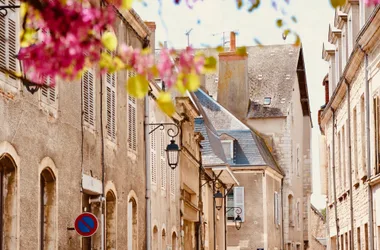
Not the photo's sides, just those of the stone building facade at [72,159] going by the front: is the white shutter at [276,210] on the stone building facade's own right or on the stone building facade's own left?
on the stone building facade's own left

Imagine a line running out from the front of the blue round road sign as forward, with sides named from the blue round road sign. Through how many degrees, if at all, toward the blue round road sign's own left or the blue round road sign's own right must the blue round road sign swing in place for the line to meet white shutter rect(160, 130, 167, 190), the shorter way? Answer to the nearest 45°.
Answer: approximately 180°

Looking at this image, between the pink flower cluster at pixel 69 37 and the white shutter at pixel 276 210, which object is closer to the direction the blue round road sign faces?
the pink flower cluster

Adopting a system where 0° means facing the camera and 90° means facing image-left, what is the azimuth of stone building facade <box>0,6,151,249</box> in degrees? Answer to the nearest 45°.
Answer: approximately 315°

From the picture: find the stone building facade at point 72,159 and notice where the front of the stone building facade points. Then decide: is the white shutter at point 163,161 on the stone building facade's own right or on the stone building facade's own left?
on the stone building facade's own left

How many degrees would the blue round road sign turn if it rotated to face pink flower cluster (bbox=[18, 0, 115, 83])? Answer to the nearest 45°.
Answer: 0° — it already faces it

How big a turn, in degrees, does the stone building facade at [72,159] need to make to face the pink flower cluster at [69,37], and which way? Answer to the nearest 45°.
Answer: approximately 45° to its right

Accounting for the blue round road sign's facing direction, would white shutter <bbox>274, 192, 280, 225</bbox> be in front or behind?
behind

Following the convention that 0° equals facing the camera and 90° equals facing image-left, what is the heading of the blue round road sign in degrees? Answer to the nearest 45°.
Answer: approximately 0°

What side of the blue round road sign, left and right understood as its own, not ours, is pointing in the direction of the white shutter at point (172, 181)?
back

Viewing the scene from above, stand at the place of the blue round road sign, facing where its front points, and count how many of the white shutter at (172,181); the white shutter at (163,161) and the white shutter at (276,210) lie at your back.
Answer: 3
